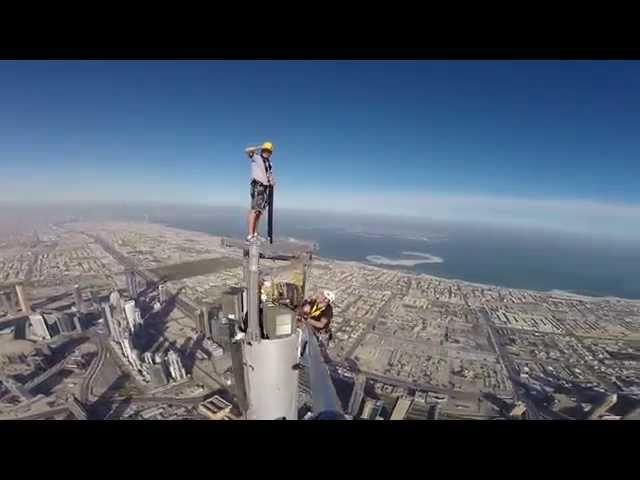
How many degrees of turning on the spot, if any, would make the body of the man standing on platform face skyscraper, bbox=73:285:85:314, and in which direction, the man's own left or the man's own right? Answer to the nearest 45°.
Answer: approximately 180°

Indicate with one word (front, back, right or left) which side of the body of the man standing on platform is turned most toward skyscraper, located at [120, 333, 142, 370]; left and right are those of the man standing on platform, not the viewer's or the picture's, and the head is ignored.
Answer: back

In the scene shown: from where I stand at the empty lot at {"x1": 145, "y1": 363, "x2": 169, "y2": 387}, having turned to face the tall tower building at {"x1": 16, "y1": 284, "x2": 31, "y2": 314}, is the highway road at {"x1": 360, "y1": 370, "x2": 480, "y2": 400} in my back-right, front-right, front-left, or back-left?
back-right

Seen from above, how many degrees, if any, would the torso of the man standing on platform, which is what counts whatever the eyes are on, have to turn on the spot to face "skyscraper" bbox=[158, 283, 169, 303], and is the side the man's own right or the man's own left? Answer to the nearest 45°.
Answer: approximately 135° to the man's own left

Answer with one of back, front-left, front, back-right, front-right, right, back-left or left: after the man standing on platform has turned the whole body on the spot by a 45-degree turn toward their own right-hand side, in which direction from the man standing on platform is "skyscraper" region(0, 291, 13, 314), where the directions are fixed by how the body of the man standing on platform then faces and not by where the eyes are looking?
back-right

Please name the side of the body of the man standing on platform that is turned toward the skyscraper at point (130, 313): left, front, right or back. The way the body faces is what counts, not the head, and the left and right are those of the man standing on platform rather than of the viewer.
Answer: back

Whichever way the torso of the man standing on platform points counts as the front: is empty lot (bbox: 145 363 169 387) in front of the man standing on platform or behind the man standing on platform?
behind

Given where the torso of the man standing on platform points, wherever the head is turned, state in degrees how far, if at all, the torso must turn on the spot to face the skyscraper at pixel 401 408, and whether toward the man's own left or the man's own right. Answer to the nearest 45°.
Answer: approximately 90° to the man's own left

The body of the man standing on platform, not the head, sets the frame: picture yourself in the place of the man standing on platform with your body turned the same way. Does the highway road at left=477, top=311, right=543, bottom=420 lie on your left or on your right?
on your left

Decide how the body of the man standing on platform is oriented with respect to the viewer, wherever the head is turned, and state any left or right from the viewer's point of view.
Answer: facing the viewer and to the right of the viewer
